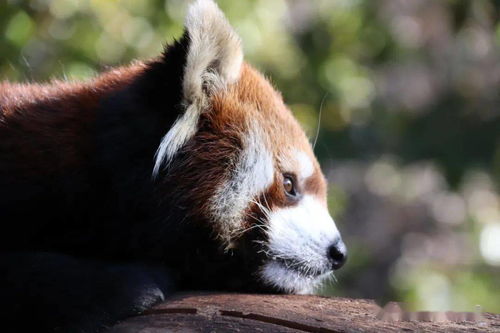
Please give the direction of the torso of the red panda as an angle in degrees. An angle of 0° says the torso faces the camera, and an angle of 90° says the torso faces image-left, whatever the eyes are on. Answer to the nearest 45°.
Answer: approximately 270°
